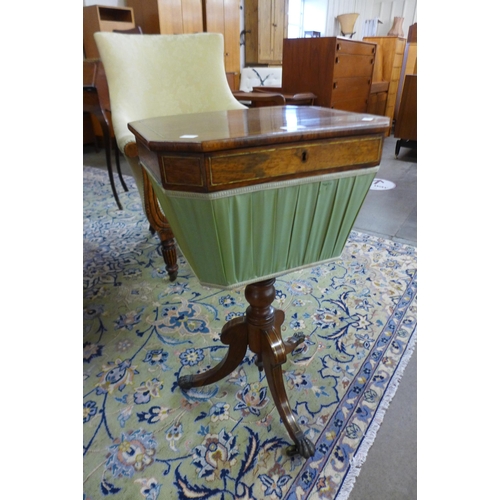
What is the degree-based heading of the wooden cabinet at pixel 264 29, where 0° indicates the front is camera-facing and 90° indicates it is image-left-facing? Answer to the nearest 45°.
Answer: approximately 0°

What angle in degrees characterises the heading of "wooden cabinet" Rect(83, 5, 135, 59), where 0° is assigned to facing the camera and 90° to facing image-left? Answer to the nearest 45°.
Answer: approximately 315°

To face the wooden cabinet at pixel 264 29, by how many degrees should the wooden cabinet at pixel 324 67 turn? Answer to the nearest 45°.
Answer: approximately 135° to its left

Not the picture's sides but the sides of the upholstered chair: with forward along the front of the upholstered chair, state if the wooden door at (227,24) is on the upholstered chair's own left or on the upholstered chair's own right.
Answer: on the upholstered chair's own left

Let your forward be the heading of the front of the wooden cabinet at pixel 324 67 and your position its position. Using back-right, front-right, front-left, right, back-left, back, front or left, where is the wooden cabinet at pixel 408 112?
front

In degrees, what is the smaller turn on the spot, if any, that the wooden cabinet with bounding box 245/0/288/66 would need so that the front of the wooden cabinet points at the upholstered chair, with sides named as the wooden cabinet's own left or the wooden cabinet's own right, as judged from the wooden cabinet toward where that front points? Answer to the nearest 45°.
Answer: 0° — it already faces it

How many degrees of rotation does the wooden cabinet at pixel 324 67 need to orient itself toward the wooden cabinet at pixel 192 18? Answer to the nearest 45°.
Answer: approximately 180°

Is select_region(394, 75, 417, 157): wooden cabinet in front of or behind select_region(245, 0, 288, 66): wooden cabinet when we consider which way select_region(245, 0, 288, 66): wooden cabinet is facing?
in front

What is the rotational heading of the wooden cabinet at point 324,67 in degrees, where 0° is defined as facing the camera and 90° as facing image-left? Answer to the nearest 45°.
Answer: approximately 315°

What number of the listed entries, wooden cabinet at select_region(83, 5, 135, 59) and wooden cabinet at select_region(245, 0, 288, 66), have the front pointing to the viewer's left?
0

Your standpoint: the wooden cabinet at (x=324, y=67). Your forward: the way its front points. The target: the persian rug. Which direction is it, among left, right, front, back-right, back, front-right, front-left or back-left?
front-right

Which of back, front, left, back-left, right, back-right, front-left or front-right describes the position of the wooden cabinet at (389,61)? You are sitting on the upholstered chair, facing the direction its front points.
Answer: left
